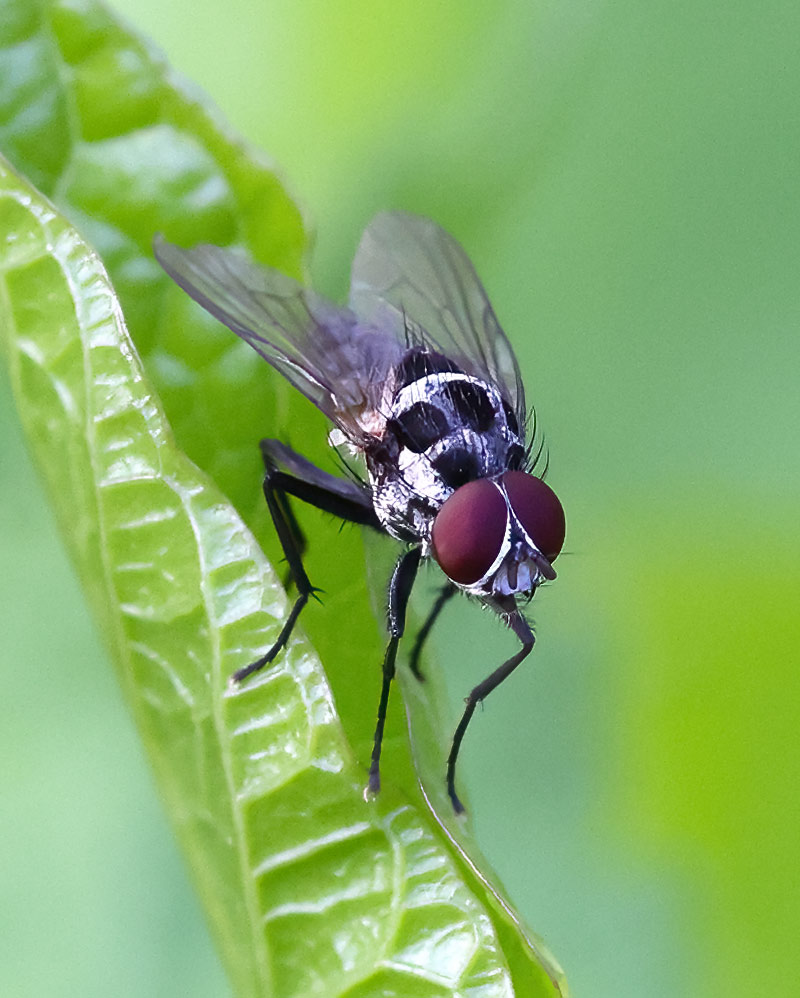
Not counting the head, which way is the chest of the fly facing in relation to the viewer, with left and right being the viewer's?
facing the viewer and to the right of the viewer
